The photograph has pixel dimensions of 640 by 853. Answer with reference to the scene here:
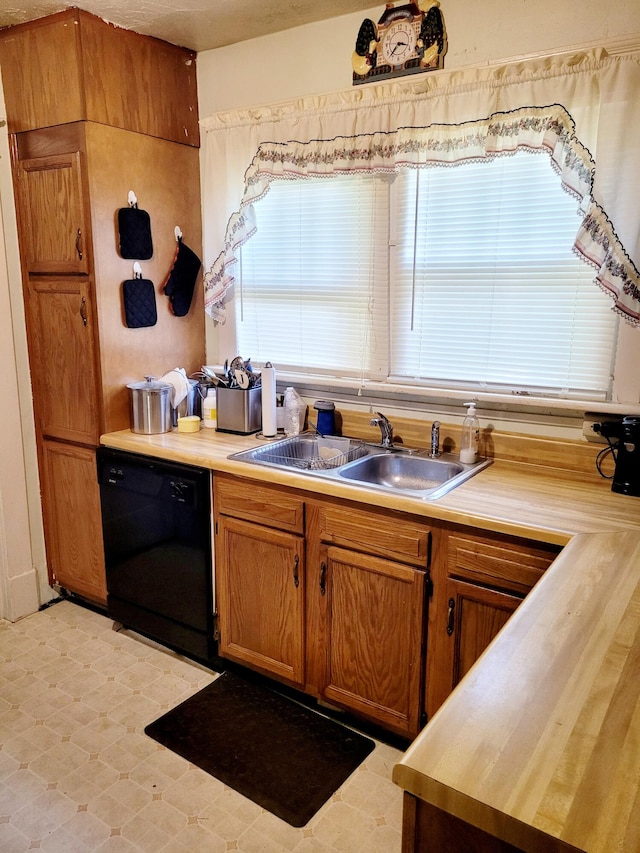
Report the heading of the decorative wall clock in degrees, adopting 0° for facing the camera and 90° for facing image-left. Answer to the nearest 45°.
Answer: approximately 45°

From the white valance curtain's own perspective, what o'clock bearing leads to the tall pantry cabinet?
The tall pantry cabinet is roughly at 2 o'clock from the white valance curtain.

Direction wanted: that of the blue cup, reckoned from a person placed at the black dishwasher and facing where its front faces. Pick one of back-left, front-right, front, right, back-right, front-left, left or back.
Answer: back-left

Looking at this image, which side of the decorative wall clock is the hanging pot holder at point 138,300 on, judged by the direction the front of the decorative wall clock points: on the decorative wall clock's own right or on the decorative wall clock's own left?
on the decorative wall clock's own right

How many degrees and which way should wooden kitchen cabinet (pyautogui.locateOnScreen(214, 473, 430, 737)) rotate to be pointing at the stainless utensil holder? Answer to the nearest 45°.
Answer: approximately 90° to its right
